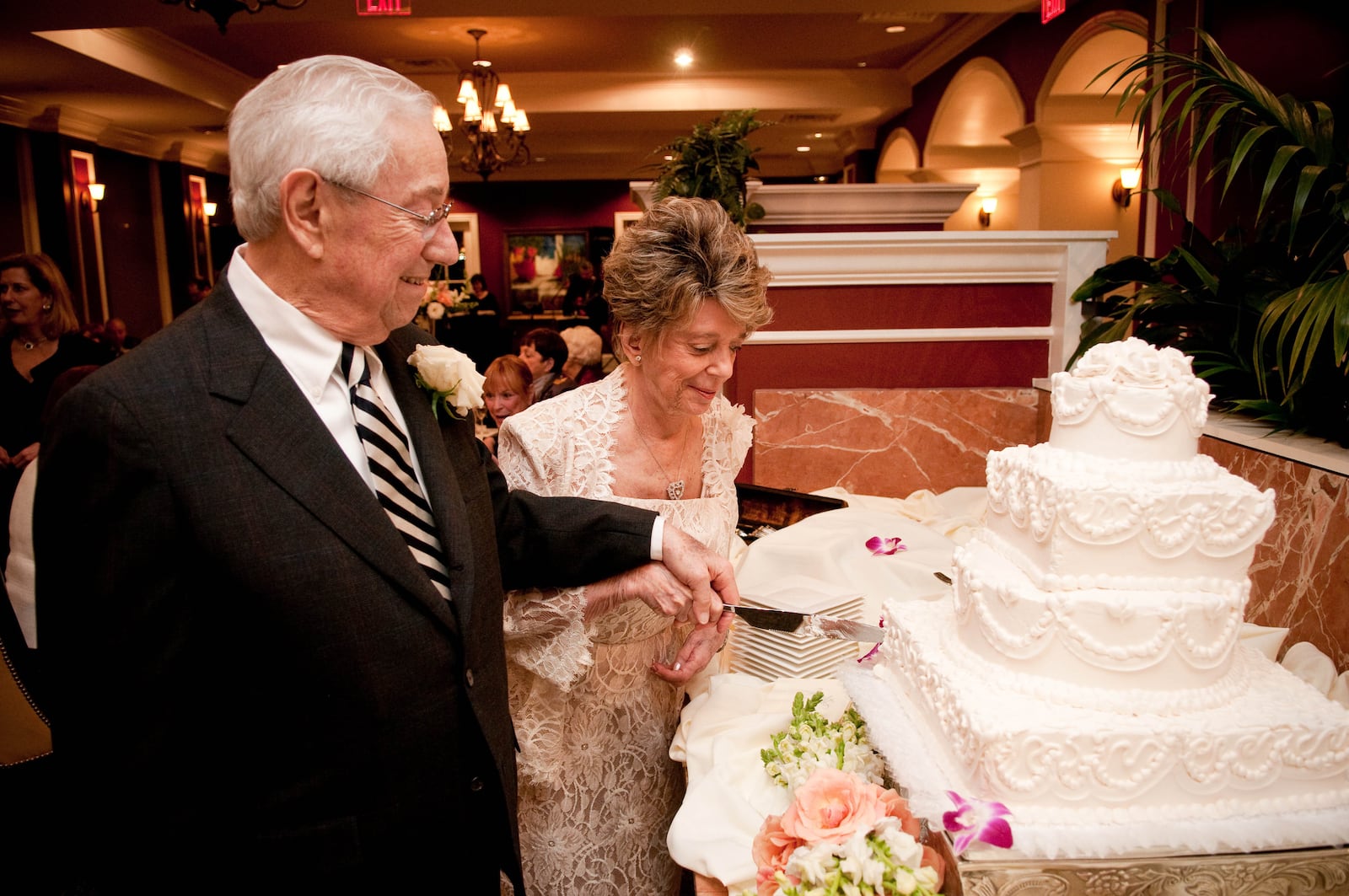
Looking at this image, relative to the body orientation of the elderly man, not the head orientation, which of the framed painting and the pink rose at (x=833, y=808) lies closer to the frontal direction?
the pink rose

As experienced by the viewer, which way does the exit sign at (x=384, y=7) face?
facing the viewer

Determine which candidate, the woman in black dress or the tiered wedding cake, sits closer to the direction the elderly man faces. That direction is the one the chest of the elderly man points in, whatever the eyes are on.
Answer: the tiered wedding cake

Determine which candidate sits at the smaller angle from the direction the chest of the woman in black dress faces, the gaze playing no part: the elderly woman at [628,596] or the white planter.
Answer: the elderly woman

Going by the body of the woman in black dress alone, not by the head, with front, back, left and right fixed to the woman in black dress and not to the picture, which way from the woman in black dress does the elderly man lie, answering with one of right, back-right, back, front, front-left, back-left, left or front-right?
front-left

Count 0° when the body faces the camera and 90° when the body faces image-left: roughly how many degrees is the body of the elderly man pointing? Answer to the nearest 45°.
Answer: approximately 315°

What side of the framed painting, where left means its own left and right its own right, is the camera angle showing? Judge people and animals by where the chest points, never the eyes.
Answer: front

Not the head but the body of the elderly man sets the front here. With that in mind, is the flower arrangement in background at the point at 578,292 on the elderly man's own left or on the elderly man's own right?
on the elderly man's own left

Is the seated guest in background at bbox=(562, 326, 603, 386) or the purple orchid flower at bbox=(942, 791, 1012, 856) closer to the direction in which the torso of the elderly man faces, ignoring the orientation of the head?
the purple orchid flower

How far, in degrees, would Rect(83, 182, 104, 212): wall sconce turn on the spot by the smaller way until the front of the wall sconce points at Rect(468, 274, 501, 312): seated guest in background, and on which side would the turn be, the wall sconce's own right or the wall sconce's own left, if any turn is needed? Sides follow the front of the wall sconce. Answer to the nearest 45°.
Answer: approximately 45° to the wall sconce's own left

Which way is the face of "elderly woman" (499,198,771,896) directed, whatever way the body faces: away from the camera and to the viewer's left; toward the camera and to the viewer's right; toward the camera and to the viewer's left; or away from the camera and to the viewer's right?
toward the camera and to the viewer's right

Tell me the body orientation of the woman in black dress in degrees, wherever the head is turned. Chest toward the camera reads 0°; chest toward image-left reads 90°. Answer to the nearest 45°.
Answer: approximately 45°

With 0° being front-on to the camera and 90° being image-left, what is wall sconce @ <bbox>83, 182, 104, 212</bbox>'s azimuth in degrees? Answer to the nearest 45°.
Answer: approximately 315°

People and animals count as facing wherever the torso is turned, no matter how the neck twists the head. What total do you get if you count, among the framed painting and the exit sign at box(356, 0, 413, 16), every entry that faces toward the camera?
2

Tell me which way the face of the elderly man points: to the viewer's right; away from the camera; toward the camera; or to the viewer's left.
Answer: to the viewer's right

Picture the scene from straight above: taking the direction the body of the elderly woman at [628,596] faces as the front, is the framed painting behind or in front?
behind
